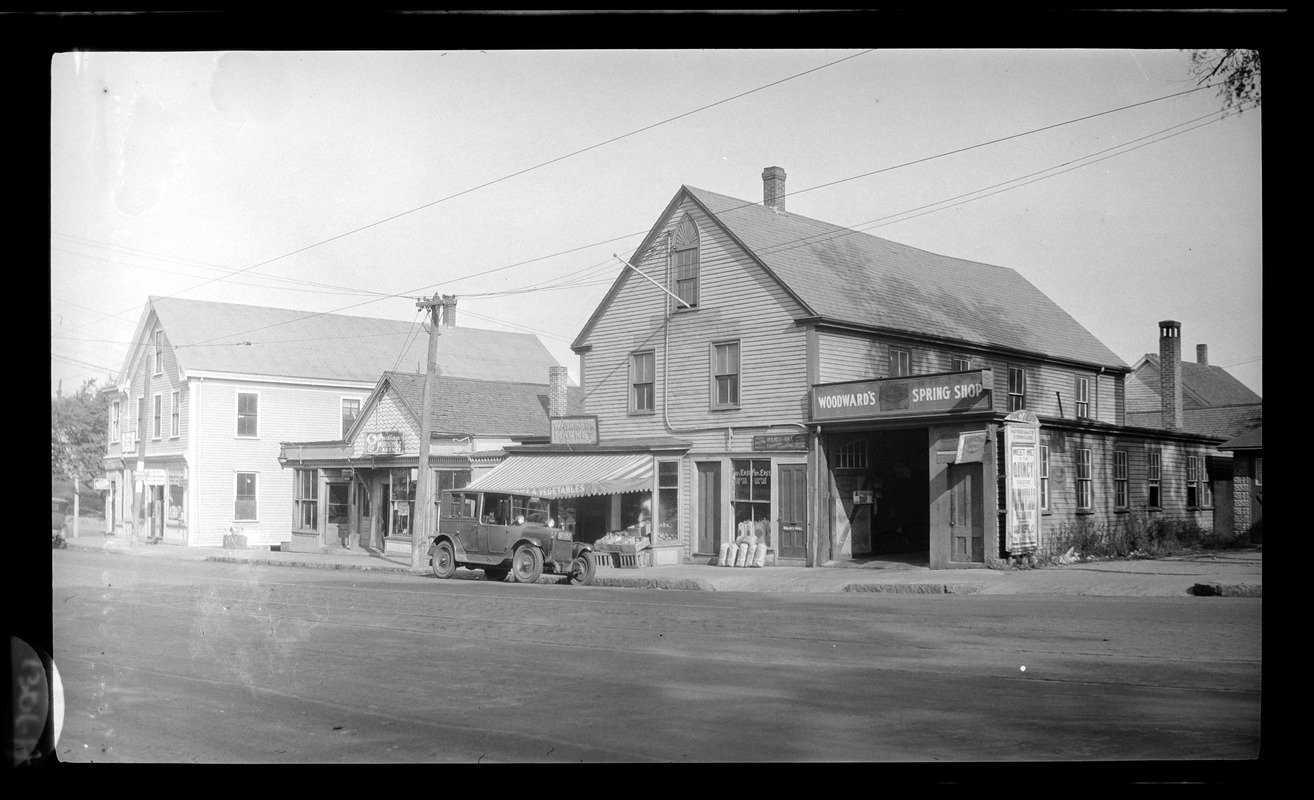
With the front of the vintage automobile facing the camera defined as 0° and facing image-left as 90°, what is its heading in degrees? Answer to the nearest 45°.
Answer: approximately 315°

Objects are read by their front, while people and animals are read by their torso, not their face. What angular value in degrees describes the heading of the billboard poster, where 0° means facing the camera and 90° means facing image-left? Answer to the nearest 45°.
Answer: approximately 315°

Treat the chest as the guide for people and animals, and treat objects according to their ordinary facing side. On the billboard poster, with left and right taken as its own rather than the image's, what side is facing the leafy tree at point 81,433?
right

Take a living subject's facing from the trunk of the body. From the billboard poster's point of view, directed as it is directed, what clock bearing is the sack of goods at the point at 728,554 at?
The sack of goods is roughly at 3 o'clock from the billboard poster.

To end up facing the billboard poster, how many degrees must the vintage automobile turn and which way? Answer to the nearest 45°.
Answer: approximately 45° to its left

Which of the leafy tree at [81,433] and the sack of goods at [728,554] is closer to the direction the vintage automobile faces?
the sack of goods
